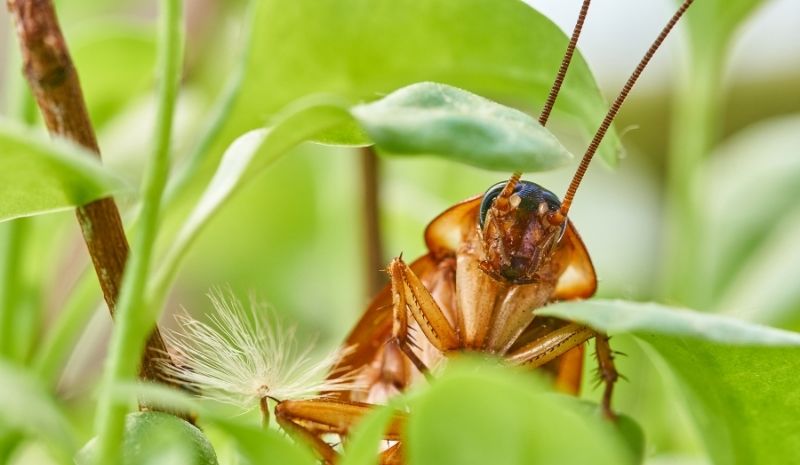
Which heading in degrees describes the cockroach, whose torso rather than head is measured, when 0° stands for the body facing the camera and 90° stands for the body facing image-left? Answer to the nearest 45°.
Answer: approximately 315°
